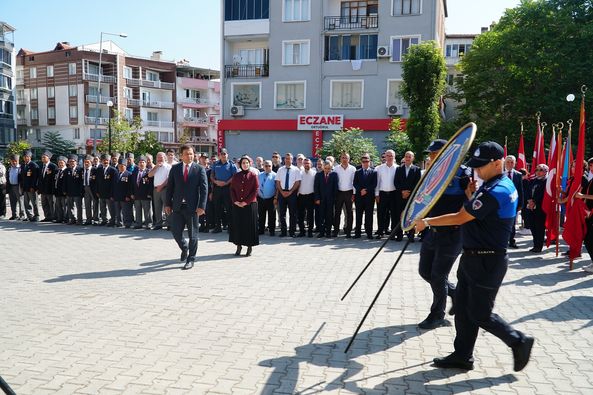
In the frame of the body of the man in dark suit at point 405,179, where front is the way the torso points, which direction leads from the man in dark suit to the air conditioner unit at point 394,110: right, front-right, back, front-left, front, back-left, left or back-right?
back

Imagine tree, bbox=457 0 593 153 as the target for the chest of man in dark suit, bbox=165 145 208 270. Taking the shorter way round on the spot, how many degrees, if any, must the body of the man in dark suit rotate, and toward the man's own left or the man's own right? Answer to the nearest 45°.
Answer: approximately 135° to the man's own left

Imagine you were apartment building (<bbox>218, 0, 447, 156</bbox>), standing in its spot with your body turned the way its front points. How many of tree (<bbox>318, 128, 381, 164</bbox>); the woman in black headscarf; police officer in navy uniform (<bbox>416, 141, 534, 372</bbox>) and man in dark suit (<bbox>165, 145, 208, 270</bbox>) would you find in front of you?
4

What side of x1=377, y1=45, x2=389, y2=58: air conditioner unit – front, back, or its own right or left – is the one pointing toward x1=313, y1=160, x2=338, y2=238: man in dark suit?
front

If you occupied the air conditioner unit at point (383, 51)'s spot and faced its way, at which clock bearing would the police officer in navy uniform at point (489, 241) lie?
The police officer in navy uniform is roughly at 12 o'clock from the air conditioner unit.

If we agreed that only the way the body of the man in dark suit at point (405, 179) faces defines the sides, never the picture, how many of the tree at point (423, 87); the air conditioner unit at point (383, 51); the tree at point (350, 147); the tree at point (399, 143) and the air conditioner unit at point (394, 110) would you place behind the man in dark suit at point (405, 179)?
5

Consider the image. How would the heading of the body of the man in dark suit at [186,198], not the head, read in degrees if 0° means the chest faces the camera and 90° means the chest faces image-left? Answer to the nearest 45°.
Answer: approximately 0°

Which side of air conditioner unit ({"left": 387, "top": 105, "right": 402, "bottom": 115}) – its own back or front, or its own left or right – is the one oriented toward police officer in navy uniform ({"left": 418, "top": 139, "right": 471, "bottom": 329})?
front

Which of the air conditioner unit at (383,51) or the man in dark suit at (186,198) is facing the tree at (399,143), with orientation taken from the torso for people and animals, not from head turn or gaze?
the air conditioner unit

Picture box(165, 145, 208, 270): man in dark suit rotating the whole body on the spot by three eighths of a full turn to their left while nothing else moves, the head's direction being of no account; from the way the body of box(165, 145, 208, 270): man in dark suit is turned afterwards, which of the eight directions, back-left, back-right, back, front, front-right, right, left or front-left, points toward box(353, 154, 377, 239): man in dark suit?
front

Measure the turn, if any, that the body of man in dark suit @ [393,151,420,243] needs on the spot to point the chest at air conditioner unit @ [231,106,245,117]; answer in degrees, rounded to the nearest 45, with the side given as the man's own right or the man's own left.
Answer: approximately 135° to the man's own right

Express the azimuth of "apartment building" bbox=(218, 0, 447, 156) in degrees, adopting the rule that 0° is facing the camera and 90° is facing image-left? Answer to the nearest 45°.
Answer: approximately 0°
